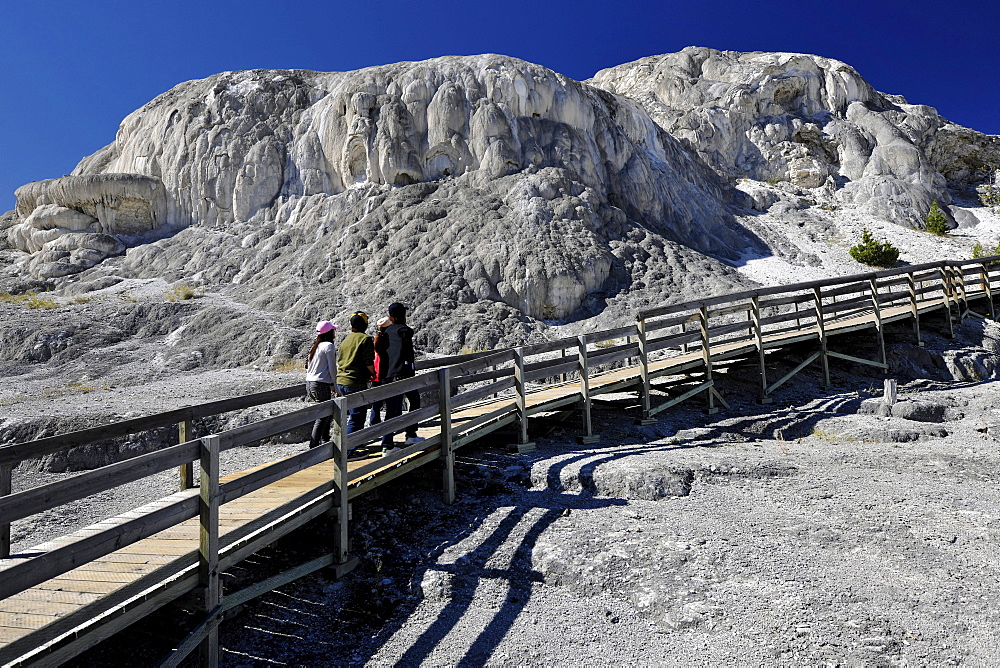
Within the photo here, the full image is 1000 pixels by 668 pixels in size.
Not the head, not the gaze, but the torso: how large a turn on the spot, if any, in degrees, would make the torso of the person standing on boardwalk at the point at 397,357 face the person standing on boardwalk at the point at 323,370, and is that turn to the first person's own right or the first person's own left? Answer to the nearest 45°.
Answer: approximately 135° to the first person's own left

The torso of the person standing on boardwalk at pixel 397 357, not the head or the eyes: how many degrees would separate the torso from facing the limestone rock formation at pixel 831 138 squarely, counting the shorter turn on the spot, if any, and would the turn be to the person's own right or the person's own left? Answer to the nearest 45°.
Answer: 0° — they already face it

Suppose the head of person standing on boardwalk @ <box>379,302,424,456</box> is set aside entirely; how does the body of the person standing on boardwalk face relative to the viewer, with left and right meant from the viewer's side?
facing away from the viewer and to the right of the viewer

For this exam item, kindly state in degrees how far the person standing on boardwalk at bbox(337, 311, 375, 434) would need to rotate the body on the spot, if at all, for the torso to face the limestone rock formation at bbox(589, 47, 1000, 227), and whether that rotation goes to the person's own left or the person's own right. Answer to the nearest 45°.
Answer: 0° — they already face it

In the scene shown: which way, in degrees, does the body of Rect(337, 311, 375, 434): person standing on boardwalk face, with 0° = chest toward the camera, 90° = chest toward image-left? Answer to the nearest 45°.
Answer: approximately 225°

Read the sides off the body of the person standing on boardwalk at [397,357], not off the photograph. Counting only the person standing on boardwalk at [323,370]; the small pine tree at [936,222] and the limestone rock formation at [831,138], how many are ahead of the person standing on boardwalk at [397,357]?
2
